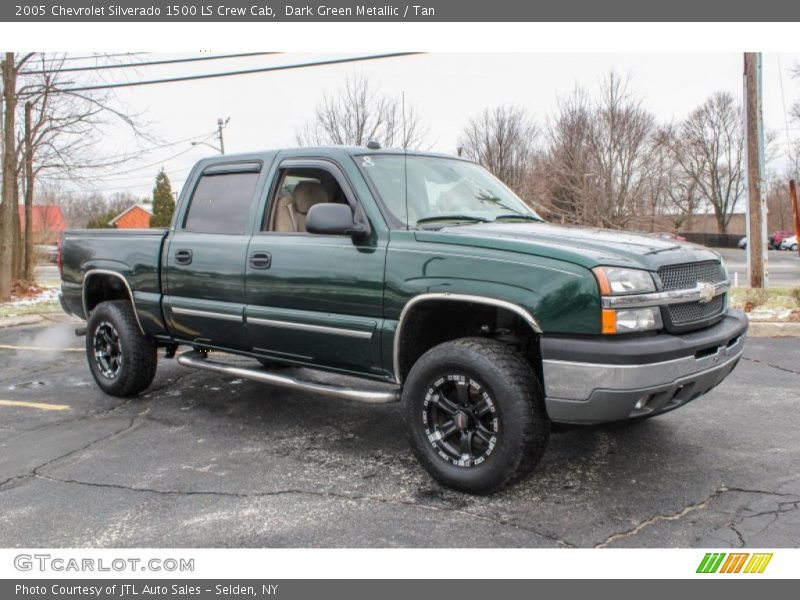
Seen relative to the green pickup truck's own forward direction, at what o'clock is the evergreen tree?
The evergreen tree is roughly at 7 o'clock from the green pickup truck.

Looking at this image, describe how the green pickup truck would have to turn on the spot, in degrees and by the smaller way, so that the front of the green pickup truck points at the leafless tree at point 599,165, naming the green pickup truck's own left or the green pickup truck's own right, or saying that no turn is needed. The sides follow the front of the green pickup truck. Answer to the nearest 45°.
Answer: approximately 135° to the green pickup truck's own left

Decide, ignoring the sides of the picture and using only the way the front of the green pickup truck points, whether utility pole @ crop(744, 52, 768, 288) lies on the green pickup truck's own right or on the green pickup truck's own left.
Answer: on the green pickup truck's own left

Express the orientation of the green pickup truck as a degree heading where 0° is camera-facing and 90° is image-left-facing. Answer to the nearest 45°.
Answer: approximately 315°

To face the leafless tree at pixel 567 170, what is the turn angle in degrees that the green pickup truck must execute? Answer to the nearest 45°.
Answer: approximately 135° to its left
